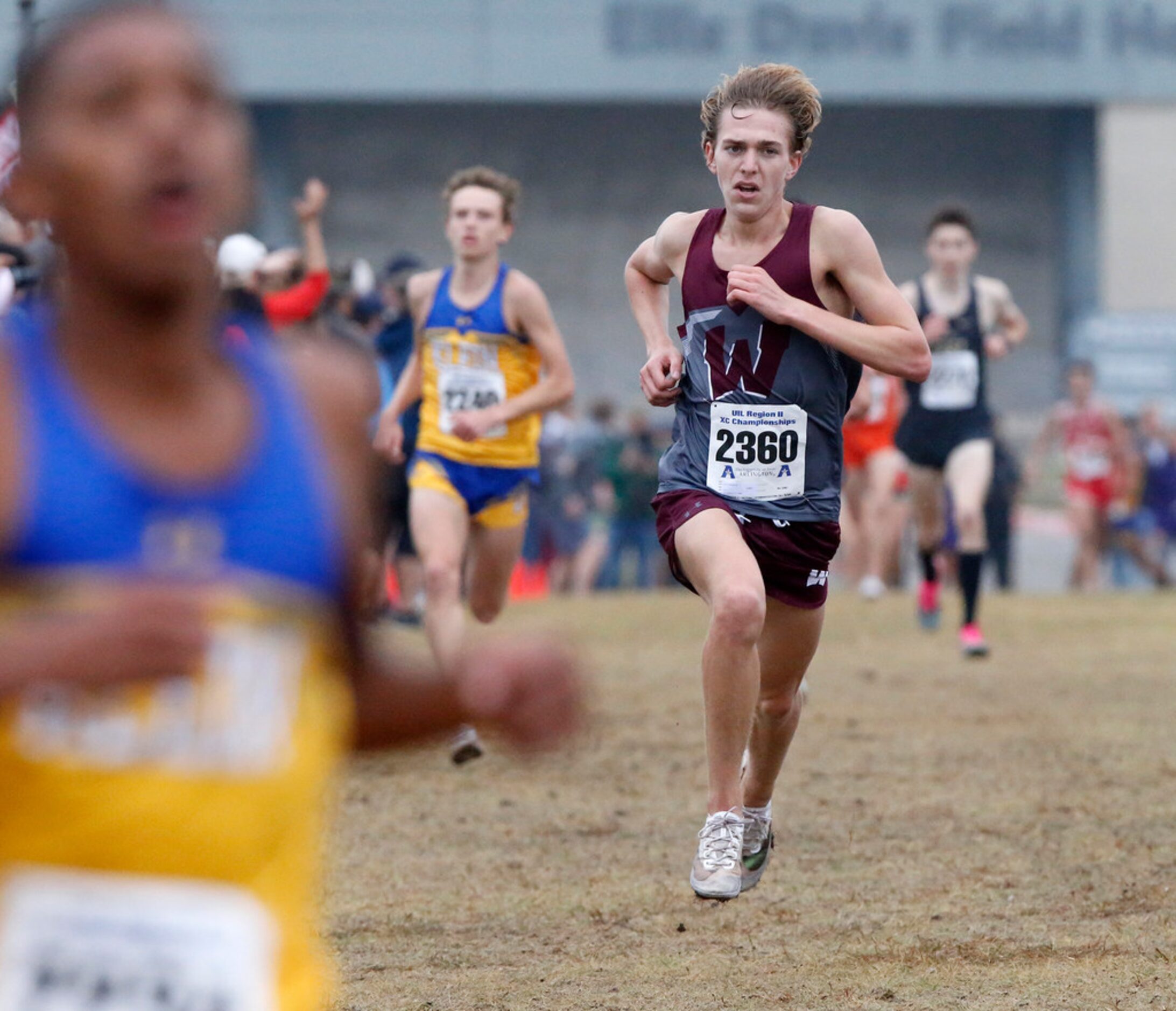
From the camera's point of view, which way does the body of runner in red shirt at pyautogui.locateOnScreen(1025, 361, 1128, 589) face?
toward the camera

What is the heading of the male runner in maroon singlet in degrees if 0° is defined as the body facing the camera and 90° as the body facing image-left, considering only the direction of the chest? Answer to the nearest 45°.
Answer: approximately 0°

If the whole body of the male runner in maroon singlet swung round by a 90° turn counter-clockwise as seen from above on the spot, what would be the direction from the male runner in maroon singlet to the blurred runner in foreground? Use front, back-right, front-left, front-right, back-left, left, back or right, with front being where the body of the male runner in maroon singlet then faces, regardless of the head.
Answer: right

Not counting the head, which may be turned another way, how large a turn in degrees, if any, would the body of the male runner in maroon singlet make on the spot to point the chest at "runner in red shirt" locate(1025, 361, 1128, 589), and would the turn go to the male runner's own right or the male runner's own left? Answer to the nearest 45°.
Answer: approximately 180°

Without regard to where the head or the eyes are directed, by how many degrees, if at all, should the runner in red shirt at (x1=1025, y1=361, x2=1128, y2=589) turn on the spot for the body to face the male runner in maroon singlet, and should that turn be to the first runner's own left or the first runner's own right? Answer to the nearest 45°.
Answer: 0° — they already face them

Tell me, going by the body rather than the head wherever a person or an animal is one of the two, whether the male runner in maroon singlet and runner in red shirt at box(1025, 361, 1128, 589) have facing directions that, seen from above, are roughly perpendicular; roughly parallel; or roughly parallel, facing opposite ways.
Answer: roughly parallel

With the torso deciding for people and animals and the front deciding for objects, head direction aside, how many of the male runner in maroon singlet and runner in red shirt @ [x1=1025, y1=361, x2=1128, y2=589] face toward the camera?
2

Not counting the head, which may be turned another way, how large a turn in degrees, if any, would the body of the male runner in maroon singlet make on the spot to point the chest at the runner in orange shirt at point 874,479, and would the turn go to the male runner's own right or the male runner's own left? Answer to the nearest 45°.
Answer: approximately 180°

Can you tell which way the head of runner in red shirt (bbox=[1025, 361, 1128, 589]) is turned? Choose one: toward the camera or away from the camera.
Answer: toward the camera

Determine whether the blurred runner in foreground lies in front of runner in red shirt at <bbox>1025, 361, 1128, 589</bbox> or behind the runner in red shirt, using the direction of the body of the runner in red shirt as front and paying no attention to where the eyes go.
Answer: in front

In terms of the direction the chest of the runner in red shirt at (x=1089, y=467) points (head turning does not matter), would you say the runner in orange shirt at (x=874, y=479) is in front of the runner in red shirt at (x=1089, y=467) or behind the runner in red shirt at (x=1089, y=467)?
in front
